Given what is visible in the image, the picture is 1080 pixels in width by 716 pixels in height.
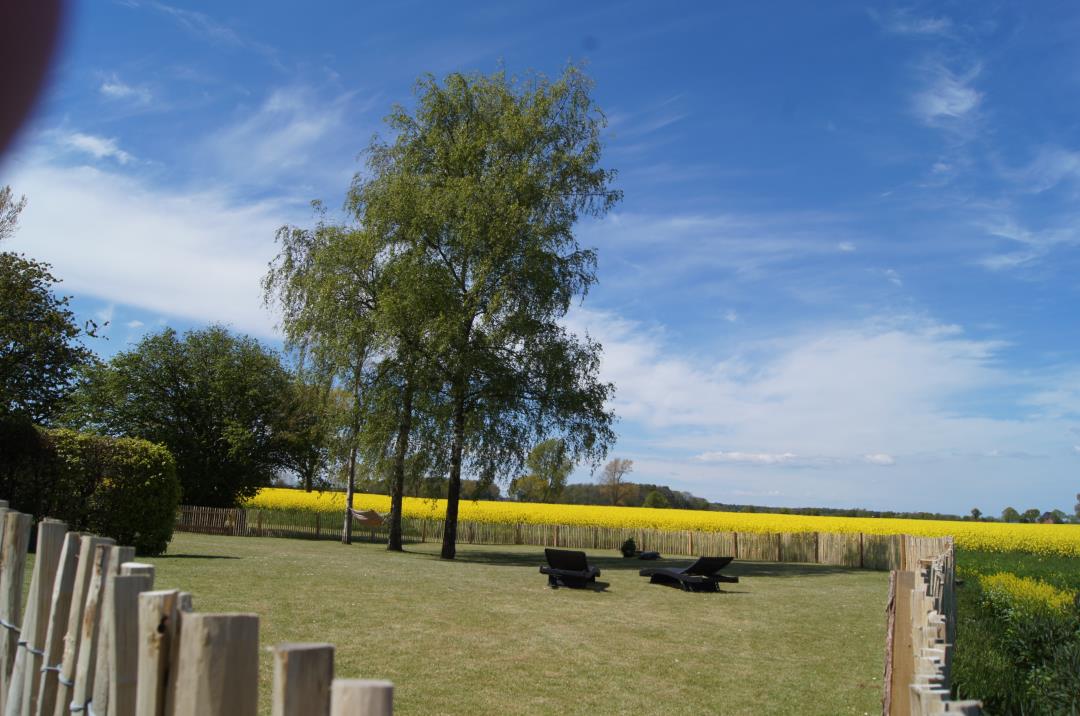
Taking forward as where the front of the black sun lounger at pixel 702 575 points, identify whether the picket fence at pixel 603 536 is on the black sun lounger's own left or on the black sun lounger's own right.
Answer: on the black sun lounger's own right

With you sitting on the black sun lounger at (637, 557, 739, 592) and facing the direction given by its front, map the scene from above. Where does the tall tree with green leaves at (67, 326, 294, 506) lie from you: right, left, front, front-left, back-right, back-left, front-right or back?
front-right

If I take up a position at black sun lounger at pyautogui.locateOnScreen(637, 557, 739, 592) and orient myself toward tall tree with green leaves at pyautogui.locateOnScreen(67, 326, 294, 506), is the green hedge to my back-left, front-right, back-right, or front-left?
front-left

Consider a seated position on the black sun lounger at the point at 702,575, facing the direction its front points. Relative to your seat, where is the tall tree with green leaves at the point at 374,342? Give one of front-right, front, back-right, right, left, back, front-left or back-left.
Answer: front-right

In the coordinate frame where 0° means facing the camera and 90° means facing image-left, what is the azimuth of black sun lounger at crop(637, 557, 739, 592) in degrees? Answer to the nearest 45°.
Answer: approximately 90°

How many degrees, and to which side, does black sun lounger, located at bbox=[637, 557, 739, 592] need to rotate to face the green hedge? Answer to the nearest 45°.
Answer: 0° — it already faces it

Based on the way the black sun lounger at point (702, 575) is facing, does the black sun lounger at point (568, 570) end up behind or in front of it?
in front
